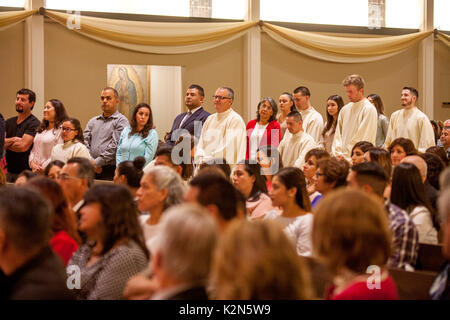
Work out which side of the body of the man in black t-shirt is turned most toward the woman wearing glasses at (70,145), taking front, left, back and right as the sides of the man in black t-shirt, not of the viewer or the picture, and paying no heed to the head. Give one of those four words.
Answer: left

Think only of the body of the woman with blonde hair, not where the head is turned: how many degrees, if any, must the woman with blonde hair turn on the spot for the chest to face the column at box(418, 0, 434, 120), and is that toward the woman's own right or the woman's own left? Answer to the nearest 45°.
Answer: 0° — they already face it

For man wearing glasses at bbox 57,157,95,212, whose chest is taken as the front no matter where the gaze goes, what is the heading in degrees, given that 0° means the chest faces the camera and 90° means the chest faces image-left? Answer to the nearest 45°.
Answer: approximately 45°

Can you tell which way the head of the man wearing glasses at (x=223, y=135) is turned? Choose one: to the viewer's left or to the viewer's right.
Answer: to the viewer's left

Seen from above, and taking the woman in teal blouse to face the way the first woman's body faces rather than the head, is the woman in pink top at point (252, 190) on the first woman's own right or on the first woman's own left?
on the first woman's own left

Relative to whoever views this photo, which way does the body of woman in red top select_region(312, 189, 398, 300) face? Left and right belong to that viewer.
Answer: facing away from the viewer and to the left of the viewer

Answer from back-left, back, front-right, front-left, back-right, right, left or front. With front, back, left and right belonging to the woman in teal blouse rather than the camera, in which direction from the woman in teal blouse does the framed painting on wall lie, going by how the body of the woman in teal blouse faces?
back-right

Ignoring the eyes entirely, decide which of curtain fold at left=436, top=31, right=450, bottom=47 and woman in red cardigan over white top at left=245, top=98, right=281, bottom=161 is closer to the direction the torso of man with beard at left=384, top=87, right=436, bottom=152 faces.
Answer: the woman in red cardigan over white top
